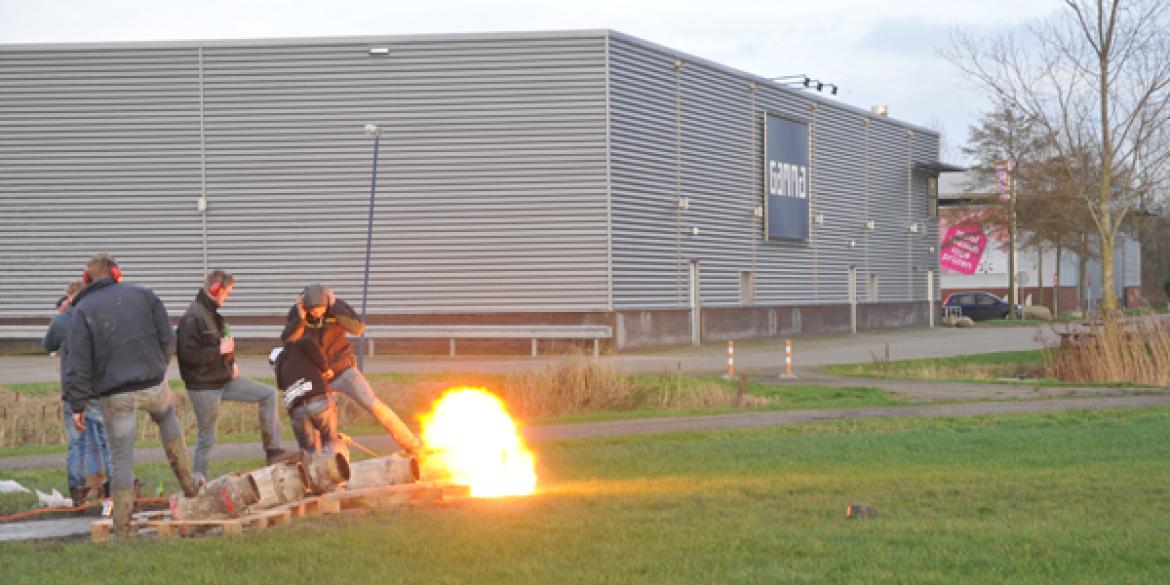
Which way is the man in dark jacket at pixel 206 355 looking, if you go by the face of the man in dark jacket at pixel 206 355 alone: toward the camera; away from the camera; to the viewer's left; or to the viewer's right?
to the viewer's right

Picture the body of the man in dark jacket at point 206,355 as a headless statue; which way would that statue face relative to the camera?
to the viewer's right

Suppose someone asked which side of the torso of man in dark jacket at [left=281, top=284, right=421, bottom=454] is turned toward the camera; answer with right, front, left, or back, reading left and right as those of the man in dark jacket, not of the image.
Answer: front

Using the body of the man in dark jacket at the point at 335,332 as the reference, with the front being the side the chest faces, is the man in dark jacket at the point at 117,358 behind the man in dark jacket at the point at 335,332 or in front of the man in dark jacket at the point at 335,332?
in front

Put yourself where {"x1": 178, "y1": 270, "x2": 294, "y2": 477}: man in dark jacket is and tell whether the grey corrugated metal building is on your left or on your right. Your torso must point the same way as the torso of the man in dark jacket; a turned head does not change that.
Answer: on your left

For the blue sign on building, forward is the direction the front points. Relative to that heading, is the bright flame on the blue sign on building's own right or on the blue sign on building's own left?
on the blue sign on building's own right

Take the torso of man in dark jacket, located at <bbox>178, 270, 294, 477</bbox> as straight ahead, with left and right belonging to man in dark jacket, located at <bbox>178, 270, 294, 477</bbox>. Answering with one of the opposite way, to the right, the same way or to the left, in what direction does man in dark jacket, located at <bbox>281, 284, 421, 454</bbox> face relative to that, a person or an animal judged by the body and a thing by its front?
to the right

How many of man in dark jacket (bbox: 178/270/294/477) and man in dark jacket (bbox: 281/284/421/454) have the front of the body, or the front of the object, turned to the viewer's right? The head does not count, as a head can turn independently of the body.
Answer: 1

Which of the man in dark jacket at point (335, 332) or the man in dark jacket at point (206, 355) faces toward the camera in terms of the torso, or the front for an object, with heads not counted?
the man in dark jacket at point (335, 332)

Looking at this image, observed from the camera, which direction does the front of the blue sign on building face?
facing the viewer and to the right of the viewer

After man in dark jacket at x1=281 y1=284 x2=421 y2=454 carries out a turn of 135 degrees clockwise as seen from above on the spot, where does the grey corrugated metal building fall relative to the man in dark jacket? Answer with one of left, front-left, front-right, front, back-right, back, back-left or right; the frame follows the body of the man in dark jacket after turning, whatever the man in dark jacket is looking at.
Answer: front-right

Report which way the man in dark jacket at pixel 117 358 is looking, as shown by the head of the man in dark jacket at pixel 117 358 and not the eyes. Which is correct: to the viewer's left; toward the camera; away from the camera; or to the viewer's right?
away from the camera

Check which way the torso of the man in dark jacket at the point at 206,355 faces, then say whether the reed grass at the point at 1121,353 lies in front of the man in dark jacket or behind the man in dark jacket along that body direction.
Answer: in front
